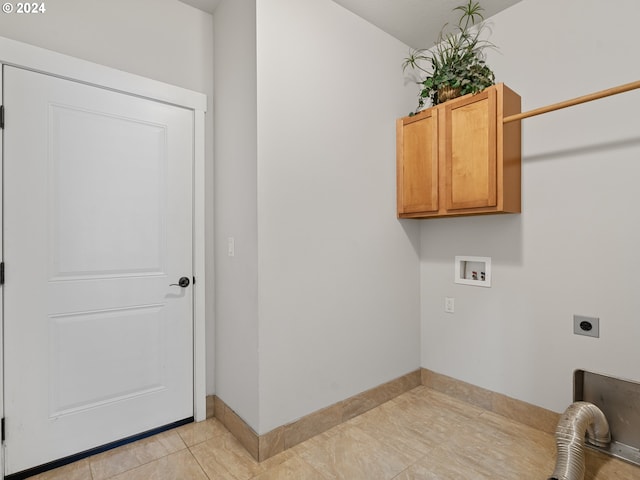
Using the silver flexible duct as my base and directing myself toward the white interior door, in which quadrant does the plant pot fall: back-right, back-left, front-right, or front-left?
front-right

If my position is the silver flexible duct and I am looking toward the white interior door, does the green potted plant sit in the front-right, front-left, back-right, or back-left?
front-right

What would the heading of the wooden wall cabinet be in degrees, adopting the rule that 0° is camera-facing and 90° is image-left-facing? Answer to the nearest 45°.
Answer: approximately 45°

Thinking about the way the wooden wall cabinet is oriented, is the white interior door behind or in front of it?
in front
